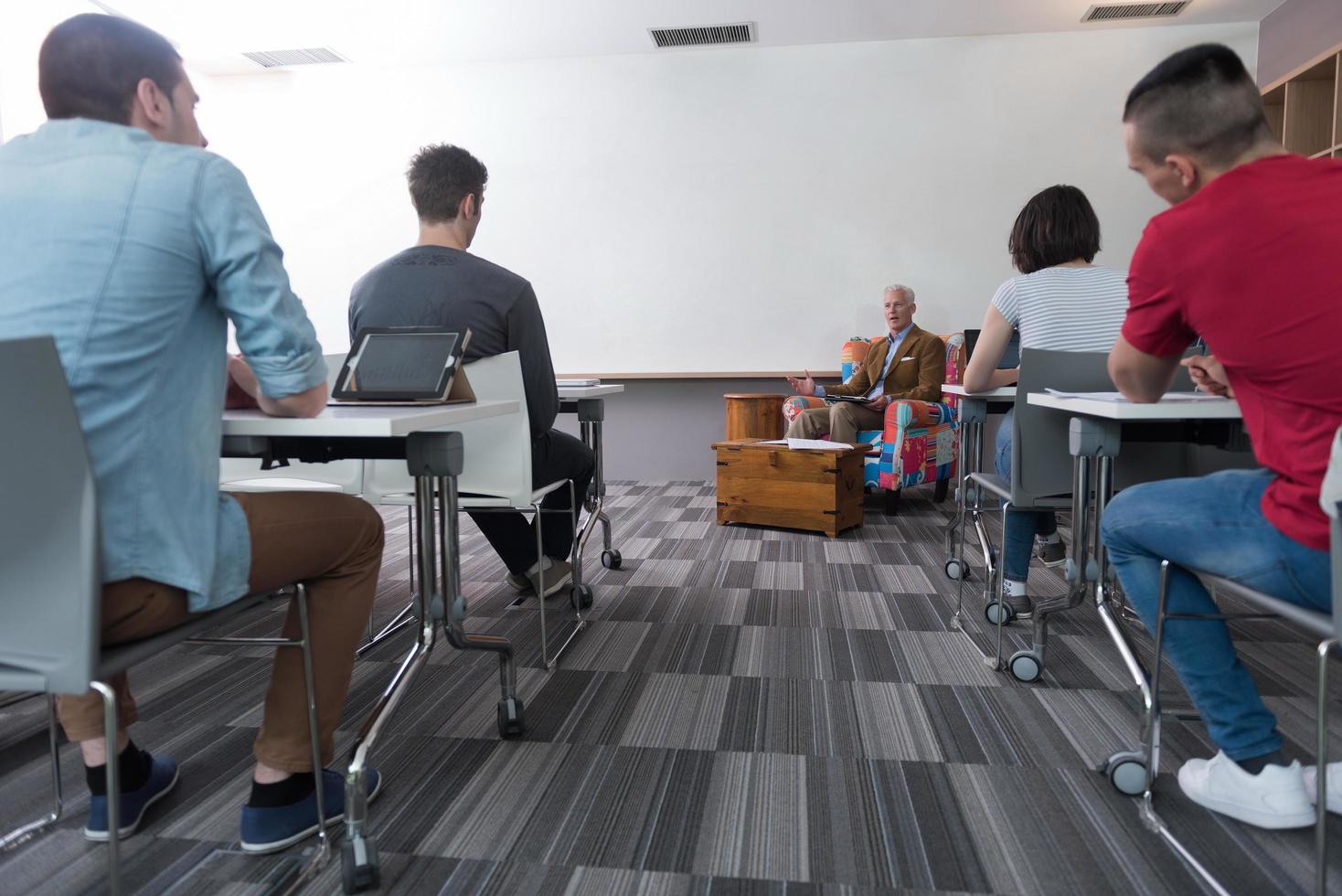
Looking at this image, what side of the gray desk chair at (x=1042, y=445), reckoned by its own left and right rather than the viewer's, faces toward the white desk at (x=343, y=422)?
left

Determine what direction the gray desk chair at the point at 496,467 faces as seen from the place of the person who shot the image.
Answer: facing away from the viewer and to the right of the viewer

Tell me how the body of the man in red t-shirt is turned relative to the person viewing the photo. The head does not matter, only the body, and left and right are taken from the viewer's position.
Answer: facing away from the viewer and to the left of the viewer

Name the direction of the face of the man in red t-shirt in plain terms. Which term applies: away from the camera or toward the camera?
away from the camera

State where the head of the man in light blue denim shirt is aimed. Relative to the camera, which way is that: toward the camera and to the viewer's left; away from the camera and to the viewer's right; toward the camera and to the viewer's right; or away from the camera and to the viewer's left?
away from the camera and to the viewer's right

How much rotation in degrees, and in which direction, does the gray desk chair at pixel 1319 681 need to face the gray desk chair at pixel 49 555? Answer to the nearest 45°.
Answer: approximately 90° to its left

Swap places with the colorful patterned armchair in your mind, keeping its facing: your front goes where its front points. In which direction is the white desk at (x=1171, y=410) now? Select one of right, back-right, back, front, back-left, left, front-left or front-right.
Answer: front-left

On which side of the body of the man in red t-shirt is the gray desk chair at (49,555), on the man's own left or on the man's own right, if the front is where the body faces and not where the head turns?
on the man's own left

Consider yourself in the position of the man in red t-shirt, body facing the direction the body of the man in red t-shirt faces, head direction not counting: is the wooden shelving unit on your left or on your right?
on your right

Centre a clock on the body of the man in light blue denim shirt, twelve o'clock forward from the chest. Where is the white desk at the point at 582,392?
The white desk is roughly at 12 o'clock from the man in light blue denim shirt.

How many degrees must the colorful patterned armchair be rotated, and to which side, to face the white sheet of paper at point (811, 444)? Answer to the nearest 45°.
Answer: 0° — it already faces it

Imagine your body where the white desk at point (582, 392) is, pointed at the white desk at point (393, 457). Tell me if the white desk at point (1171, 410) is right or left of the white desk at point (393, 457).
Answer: left

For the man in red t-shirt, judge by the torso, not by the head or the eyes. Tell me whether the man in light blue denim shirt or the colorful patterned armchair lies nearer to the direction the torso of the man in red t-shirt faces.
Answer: the colorful patterned armchair
